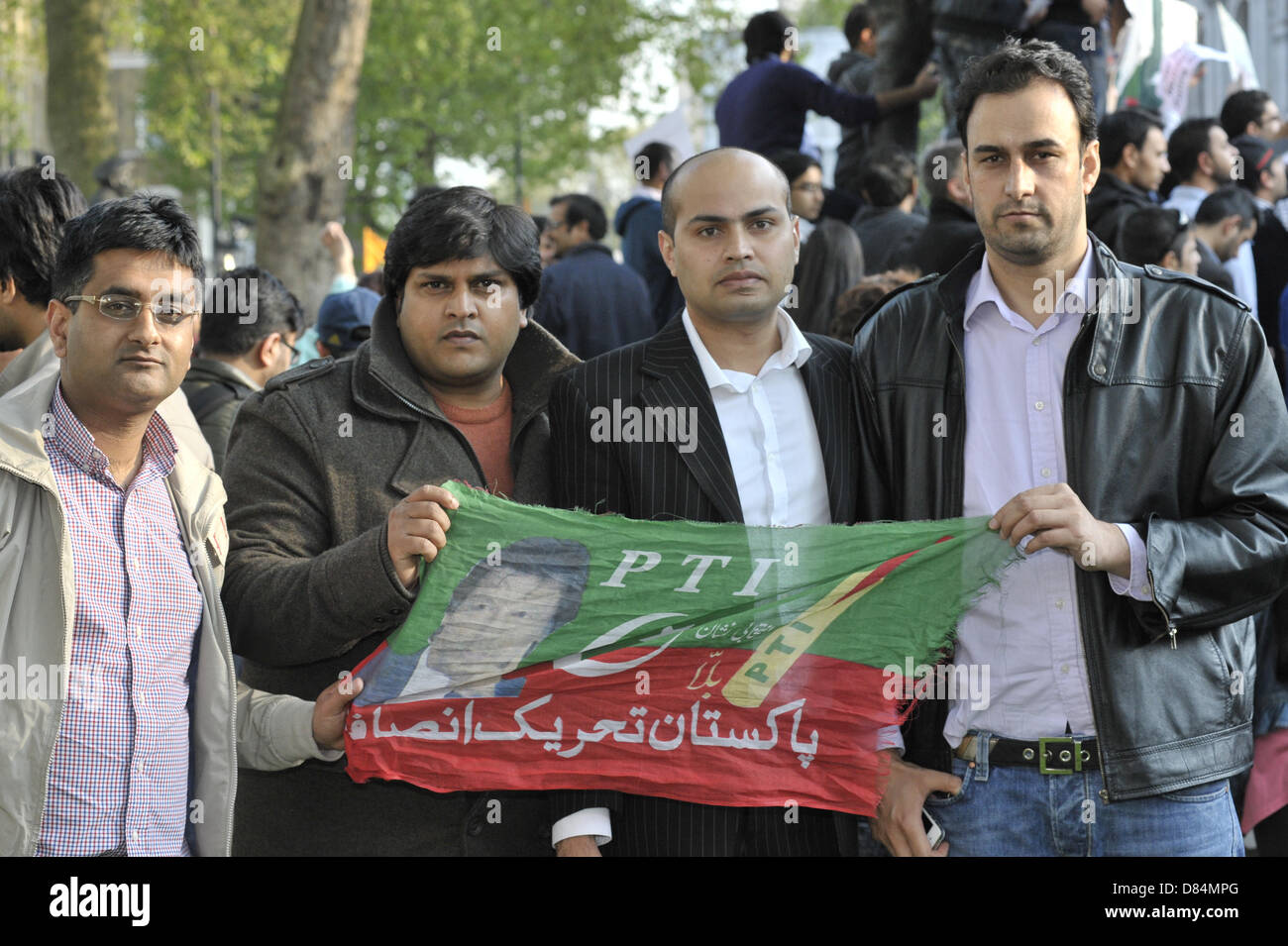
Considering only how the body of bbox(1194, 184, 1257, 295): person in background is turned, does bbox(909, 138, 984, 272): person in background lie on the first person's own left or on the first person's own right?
on the first person's own right

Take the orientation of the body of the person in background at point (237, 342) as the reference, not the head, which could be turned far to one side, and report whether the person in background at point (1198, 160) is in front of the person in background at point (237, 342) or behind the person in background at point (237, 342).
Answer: in front

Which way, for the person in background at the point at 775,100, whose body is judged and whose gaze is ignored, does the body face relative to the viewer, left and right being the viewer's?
facing away from the viewer and to the right of the viewer
